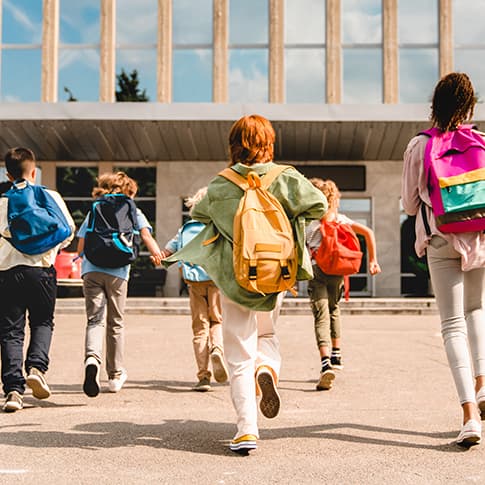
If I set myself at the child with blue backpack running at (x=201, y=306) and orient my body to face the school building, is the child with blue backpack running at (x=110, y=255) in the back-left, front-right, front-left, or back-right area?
back-left

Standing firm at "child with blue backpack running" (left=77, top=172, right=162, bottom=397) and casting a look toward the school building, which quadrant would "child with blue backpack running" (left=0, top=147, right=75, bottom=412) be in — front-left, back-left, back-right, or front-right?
back-left

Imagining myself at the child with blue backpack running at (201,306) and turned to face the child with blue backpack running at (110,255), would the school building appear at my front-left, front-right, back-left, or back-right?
back-right

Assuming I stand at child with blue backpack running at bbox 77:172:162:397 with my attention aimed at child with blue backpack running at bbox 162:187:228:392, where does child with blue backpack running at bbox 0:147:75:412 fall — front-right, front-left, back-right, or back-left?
back-right

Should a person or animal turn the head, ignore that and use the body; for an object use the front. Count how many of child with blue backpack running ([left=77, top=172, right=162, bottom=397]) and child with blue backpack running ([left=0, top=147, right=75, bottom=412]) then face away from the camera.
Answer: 2

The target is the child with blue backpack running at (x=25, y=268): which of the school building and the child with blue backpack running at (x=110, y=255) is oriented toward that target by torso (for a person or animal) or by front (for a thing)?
the school building

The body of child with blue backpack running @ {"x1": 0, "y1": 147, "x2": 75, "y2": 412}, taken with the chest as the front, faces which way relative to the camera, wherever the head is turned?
away from the camera

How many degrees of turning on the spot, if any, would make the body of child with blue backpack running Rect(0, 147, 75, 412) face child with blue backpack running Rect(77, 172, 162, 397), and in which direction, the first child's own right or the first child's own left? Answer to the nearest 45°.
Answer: approximately 45° to the first child's own right

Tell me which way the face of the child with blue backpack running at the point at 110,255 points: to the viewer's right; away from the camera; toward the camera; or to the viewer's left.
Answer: away from the camera

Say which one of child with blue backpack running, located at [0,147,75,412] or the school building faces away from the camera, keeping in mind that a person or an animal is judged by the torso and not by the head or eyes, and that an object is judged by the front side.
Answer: the child with blue backpack running

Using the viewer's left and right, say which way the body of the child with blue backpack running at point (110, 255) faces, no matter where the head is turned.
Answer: facing away from the viewer
